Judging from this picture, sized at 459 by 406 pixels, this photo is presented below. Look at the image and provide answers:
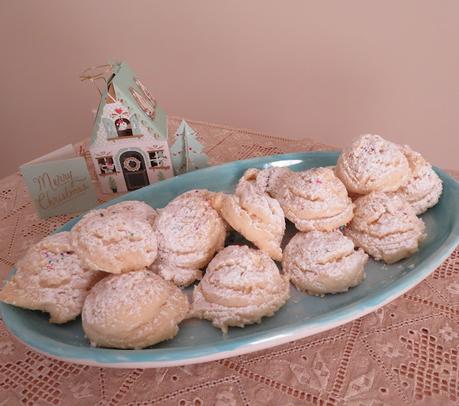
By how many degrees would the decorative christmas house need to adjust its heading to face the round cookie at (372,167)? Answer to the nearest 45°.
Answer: approximately 45° to its left

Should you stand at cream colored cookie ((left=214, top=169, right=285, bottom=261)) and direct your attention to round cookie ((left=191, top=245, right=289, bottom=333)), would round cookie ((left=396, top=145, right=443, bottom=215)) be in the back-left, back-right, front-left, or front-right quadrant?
back-left

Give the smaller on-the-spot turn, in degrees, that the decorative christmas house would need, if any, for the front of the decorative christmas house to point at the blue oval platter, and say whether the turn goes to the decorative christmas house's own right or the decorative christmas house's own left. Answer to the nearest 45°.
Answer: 0° — it already faces it

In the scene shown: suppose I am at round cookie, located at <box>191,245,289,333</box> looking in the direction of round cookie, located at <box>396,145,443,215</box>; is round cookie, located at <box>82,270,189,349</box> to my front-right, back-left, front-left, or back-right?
back-left

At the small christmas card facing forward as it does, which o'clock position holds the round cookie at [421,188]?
The round cookie is roughly at 10 o'clock from the small christmas card.

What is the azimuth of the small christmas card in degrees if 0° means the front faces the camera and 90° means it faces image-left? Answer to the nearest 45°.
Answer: approximately 0°

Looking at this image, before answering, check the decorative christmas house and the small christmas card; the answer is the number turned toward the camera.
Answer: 2

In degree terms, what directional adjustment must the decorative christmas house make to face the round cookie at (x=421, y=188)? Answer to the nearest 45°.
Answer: approximately 45° to its left

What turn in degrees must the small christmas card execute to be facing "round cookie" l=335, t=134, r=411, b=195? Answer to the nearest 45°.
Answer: approximately 45° to its left
